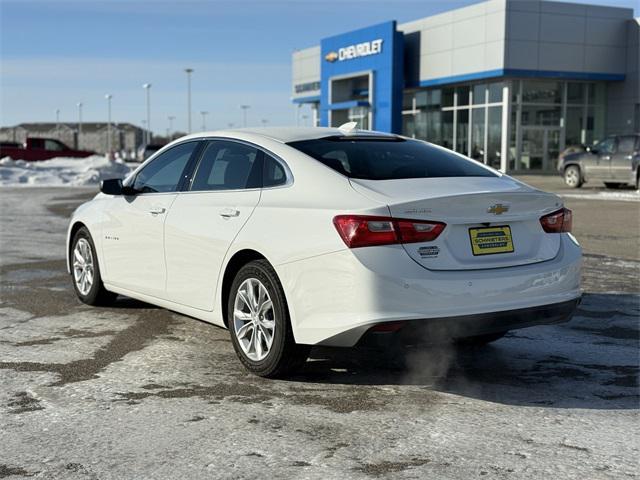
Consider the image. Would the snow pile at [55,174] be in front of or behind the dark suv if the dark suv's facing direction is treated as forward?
in front

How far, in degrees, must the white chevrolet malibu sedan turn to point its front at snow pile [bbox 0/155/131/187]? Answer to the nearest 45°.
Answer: approximately 45° to its right

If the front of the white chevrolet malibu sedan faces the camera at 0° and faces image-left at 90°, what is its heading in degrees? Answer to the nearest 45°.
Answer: approximately 135°

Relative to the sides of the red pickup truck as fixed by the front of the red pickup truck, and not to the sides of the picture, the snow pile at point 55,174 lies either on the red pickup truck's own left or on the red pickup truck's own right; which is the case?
on the red pickup truck's own right

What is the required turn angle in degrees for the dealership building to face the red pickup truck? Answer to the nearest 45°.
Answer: approximately 45° to its right

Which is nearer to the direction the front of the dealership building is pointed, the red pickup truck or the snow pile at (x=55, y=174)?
the snow pile

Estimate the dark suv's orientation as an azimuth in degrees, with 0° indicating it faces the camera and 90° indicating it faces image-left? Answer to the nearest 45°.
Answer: approximately 90°

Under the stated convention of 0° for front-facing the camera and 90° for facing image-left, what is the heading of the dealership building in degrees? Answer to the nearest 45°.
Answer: approximately 45°

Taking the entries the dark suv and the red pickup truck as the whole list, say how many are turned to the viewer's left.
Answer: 1

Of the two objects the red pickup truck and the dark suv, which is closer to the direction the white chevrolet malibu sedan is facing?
the red pickup truck

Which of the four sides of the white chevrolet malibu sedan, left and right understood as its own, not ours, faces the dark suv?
right

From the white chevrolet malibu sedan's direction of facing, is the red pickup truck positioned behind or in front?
in front

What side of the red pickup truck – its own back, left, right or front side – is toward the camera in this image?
right

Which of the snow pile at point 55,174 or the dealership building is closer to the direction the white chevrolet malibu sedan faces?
the snow pile
